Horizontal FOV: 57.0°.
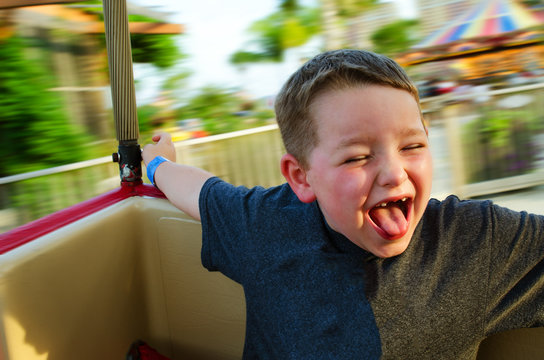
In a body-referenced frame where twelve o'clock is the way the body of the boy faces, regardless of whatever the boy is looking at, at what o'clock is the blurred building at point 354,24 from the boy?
The blurred building is roughly at 6 o'clock from the boy.

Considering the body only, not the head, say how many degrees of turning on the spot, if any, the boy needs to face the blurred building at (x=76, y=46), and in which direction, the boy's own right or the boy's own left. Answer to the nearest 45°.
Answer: approximately 135° to the boy's own right

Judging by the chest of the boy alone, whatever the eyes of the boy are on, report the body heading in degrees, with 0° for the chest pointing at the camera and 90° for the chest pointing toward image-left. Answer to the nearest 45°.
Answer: approximately 0°

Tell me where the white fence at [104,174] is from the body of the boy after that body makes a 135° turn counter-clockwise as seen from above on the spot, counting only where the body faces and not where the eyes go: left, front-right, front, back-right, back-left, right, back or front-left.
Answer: left

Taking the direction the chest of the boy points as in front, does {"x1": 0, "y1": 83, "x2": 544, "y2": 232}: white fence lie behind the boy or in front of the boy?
behind

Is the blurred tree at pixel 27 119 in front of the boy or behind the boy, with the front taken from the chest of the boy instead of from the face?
behind

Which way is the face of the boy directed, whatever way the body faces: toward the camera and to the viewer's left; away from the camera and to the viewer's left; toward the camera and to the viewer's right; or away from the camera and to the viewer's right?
toward the camera and to the viewer's right

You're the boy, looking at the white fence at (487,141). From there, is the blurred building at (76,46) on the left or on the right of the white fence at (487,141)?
left
